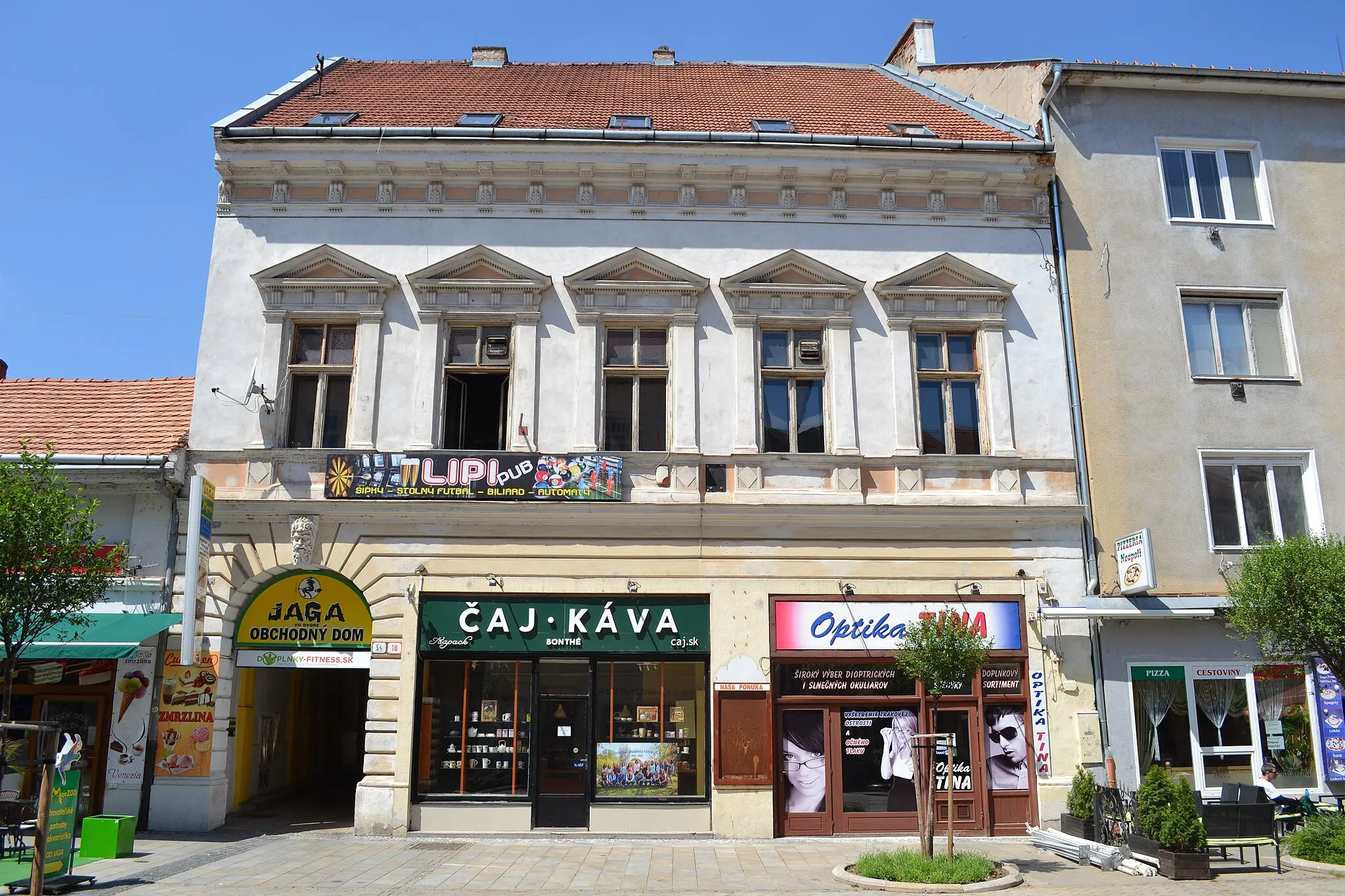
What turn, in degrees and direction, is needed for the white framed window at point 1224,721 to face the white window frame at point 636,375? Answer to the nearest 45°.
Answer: approximately 45° to its right

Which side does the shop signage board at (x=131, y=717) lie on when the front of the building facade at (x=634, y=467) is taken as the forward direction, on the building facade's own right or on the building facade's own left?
on the building facade's own right

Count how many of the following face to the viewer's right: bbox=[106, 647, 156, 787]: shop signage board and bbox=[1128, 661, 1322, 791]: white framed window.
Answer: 0

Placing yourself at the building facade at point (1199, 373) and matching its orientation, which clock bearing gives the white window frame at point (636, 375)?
The white window frame is roughly at 2 o'clock from the building facade.

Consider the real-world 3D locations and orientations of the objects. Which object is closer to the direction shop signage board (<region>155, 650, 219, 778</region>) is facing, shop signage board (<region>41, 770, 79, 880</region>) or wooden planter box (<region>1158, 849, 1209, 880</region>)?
the shop signage board

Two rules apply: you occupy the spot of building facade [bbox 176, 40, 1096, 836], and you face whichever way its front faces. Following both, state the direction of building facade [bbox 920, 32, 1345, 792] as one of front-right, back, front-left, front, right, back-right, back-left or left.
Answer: left

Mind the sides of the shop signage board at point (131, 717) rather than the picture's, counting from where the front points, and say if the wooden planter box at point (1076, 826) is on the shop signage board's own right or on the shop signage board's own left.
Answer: on the shop signage board's own left

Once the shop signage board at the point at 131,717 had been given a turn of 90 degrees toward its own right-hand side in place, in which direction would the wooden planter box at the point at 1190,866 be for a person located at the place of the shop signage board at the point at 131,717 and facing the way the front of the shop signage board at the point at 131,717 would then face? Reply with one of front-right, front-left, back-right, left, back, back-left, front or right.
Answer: back-left
